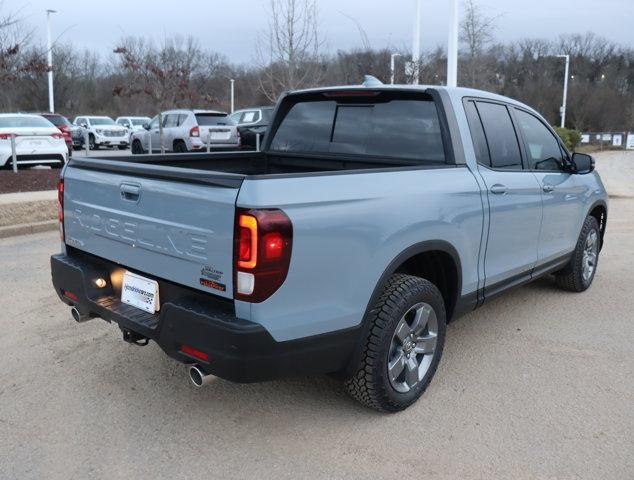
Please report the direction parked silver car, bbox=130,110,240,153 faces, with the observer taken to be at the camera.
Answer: facing away from the viewer and to the left of the viewer

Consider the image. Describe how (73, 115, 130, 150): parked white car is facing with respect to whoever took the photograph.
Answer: facing the viewer and to the right of the viewer

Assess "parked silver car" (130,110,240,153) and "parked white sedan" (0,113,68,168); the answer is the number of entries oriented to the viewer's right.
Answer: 0

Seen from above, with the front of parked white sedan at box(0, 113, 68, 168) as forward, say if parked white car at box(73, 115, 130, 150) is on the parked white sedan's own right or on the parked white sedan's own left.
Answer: on the parked white sedan's own right

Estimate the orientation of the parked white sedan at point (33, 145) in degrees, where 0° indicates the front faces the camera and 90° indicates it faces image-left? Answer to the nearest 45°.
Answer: approximately 135°

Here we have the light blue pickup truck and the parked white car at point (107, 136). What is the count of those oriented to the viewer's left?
0

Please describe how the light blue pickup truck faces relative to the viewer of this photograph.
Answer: facing away from the viewer and to the right of the viewer

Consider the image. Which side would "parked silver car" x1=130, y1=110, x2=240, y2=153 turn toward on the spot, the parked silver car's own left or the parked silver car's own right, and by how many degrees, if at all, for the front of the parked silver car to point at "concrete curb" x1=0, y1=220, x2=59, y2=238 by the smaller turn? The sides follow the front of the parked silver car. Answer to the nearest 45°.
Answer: approximately 135° to the parked silver car's own left

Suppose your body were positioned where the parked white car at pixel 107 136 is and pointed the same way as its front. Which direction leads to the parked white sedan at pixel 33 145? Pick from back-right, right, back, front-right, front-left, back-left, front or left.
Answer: front-right

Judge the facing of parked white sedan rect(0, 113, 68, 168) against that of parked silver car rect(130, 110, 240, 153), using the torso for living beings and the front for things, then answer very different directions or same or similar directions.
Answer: same or similar directions

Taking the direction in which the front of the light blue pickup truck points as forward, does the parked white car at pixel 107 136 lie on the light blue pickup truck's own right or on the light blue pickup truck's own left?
on the light blue pickup truck's own left

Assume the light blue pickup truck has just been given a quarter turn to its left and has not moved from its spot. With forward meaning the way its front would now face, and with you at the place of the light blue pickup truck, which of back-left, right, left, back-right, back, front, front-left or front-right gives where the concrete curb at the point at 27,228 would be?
front

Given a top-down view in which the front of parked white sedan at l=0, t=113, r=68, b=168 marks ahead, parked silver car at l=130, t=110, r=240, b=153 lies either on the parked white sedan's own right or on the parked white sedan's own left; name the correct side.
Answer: on the parked white sedan's own right

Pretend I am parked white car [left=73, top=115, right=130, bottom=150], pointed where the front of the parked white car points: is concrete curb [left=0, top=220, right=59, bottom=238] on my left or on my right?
on my right

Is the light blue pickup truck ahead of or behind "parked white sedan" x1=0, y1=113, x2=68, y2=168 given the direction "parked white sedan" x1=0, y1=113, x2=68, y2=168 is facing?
behind
